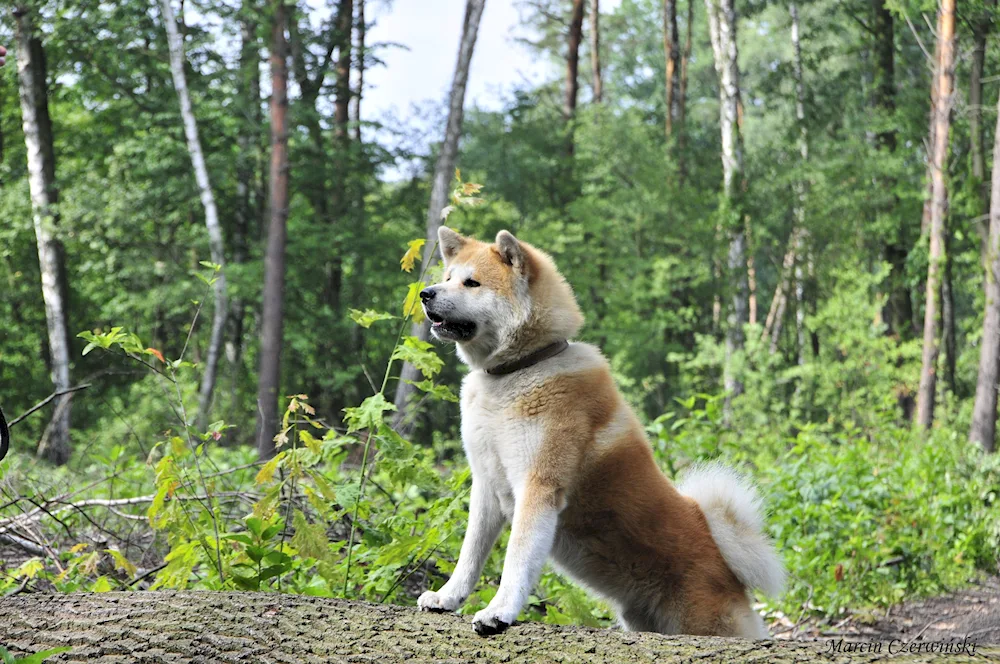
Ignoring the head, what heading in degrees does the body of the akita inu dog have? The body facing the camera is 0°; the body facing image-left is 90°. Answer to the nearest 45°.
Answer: approximately 45°

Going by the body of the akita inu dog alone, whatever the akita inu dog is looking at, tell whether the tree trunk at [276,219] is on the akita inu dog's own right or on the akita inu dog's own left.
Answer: on the akita inu dog's own right

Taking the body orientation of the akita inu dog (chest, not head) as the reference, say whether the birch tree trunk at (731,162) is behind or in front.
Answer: behind

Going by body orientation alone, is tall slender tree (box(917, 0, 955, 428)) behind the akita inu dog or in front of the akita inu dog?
behind

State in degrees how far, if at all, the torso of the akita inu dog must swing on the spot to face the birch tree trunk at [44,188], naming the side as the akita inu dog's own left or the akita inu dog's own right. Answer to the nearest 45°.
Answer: approximately 90° to the akita inu dog's own right
